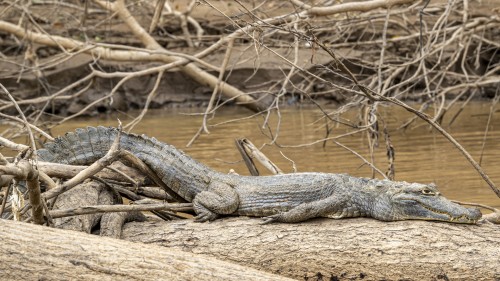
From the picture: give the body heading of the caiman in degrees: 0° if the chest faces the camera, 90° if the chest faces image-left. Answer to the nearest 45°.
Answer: approximately 270°
